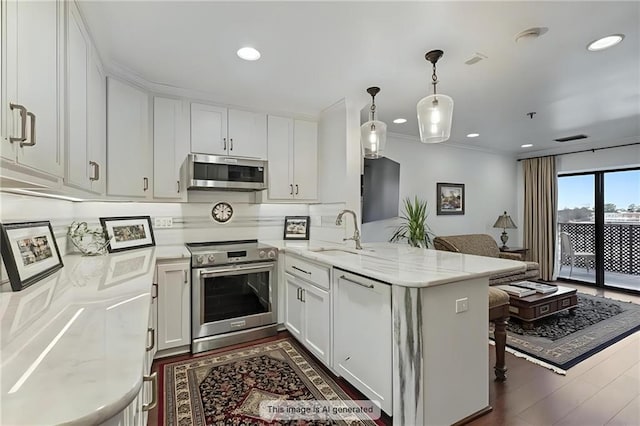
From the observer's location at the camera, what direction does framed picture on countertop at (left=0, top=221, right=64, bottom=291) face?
facing the viewer and to the right of the viewer

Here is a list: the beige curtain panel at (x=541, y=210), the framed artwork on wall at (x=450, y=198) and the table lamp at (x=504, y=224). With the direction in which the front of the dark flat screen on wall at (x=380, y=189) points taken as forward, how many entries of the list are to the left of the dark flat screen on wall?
3

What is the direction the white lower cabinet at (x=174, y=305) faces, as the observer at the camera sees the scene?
facing the viewer

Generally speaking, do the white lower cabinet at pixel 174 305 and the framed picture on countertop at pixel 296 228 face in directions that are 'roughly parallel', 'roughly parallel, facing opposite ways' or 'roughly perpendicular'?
roughly parallel

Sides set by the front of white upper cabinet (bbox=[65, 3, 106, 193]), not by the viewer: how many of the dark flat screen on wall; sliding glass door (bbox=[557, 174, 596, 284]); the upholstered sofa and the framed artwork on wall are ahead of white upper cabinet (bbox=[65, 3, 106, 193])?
4

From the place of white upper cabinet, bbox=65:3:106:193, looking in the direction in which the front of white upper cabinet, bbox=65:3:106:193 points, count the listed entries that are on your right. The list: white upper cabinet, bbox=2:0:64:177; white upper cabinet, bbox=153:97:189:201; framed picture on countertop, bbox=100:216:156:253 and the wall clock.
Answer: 1

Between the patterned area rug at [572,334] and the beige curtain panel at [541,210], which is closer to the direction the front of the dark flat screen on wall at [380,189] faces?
the patterned area rug

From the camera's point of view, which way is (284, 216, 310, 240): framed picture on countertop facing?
toward the camera

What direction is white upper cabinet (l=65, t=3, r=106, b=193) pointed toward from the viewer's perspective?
to the viewer's right

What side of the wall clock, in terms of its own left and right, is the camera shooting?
front

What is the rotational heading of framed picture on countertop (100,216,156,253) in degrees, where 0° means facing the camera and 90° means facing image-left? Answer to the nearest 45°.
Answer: approximately 315°

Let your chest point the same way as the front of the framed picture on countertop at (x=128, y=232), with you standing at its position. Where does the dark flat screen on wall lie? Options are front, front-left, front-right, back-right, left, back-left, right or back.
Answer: front-left
